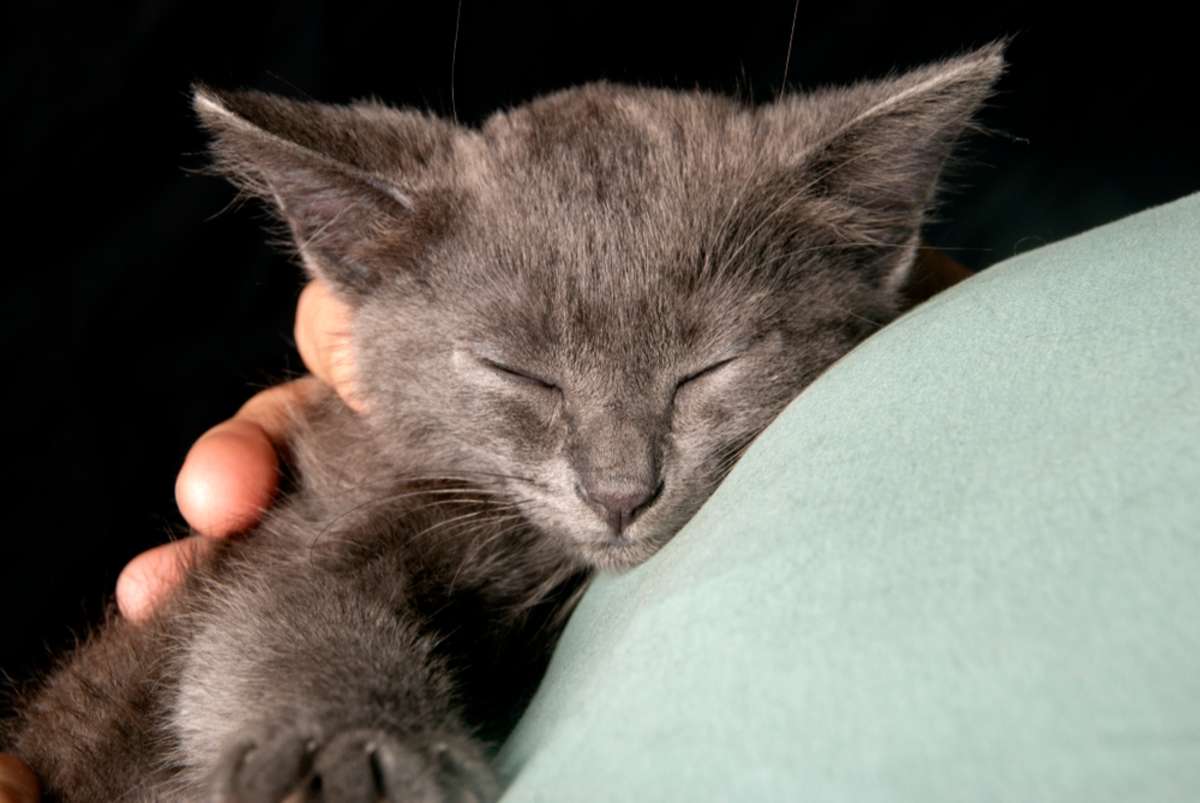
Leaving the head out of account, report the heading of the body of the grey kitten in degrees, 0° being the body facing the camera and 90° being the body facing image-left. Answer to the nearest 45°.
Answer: approximately 0°
